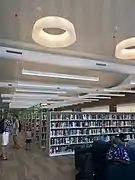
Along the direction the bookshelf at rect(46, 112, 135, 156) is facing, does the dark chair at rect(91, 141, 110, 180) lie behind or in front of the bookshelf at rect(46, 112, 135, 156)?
in front

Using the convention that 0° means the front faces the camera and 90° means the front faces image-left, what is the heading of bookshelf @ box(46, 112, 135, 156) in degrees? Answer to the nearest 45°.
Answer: approximately 315°

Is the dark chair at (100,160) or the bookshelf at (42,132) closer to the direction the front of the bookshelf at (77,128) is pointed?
the dark chair
